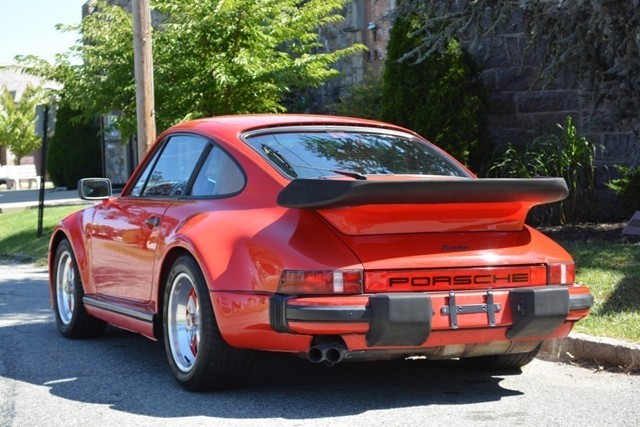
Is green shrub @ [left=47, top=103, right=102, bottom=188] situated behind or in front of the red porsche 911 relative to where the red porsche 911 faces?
in front

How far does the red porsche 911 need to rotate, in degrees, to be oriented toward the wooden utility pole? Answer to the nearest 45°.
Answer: approximately 45° to its right

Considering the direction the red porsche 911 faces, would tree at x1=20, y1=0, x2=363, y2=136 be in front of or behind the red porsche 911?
in front

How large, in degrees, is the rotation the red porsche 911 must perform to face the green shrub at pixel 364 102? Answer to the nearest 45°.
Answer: approximately 45° to its right

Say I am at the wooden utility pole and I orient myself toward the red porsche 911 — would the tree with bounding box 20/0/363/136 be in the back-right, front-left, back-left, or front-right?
back-left

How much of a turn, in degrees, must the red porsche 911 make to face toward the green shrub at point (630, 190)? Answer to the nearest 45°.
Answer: approximately 90° to its right

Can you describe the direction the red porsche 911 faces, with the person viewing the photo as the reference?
facing away from the viewer and to the left of the viewer
